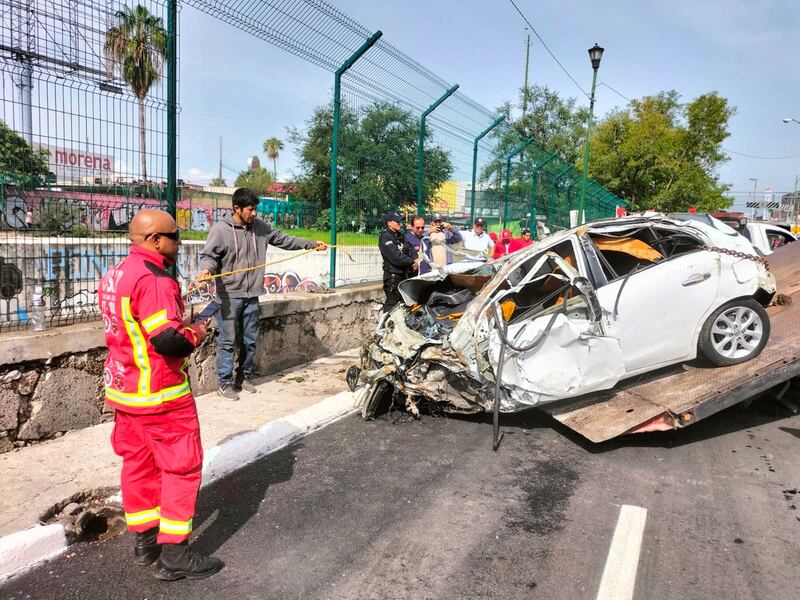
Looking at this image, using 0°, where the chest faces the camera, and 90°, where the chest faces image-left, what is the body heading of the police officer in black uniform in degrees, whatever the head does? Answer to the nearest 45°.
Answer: approximately 315°

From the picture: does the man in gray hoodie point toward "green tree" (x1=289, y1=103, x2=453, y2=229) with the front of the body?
no

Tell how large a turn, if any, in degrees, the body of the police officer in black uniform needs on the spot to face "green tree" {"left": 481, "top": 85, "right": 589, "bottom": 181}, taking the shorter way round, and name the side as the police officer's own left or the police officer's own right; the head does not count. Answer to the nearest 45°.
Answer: approximately 135° to the police officer's own left

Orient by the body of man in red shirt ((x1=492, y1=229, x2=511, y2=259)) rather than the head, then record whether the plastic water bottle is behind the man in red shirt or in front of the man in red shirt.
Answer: in front

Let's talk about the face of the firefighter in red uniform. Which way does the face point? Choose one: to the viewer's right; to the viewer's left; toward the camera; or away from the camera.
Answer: to the viewer's right

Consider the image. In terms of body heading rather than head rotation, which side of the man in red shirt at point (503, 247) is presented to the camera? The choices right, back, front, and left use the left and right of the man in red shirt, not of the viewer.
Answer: front

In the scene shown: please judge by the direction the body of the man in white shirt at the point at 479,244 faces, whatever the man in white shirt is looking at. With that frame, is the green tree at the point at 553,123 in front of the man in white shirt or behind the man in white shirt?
behind

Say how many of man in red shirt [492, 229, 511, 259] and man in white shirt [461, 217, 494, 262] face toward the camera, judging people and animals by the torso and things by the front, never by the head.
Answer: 2

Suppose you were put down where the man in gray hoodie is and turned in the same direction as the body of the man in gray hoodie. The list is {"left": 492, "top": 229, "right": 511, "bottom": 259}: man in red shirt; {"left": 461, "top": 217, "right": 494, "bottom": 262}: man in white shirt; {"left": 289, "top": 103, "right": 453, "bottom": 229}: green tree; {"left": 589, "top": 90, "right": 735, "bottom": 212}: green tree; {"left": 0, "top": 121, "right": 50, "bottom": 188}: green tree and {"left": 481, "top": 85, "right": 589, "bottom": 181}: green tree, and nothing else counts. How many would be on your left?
5

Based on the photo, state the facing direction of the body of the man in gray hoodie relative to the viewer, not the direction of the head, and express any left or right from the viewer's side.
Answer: facing the viewer and to the right of the viewer

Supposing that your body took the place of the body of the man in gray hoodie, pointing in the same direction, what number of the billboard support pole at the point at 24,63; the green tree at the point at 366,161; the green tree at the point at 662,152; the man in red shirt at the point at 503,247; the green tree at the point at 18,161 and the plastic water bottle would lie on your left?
3

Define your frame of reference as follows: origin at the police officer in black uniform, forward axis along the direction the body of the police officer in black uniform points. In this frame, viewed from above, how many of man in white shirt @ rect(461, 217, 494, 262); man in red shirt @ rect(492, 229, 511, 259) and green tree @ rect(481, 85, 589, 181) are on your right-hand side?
0

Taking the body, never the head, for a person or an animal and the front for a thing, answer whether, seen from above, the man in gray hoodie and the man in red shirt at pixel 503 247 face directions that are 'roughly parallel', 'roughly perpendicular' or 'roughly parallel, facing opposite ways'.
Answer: roughly perpendicular

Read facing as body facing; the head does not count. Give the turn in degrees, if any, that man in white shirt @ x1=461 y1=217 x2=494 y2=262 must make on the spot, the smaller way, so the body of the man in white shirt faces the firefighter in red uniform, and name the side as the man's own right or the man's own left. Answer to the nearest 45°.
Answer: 0° — they already face them
